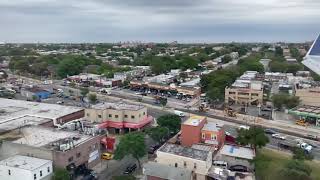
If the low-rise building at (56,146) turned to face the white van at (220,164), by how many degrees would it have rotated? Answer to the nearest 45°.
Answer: approximately 45° to its left

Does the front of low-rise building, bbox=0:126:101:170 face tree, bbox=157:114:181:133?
no

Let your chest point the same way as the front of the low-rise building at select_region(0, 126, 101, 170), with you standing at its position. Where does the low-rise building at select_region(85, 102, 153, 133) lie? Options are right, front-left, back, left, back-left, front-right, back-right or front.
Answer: left

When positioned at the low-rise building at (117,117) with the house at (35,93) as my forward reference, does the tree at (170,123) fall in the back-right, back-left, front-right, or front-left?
back-right

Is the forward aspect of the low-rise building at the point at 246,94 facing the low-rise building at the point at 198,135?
yes

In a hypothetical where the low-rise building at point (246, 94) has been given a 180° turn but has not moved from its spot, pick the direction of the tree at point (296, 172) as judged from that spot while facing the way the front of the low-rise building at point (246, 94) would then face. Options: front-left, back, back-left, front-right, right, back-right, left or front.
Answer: back

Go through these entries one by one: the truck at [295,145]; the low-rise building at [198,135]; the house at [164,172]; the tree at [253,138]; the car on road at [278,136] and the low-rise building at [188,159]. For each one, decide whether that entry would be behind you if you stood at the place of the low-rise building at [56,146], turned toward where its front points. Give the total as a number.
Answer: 0

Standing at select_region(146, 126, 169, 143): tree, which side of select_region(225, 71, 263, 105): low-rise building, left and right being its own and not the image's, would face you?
front

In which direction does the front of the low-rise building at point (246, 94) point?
toward the camera

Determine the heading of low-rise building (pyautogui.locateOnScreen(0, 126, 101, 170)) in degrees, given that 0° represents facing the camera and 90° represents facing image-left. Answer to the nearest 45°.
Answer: approximately 315°

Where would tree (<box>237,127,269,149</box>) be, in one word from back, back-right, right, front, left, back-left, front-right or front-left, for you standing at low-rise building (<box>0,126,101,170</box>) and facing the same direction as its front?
front-left

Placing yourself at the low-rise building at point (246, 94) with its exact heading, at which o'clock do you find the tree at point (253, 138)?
The tree is roughly at 12 o'clock from the low-rise building.

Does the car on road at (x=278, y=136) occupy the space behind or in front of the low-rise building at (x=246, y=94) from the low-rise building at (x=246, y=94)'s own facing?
in front

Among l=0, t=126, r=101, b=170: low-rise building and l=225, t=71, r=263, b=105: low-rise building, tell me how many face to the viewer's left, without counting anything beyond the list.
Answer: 0

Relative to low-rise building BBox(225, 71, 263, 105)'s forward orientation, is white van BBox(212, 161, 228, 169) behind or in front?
in front

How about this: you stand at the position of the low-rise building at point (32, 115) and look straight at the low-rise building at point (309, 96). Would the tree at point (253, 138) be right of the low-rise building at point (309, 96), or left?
right
